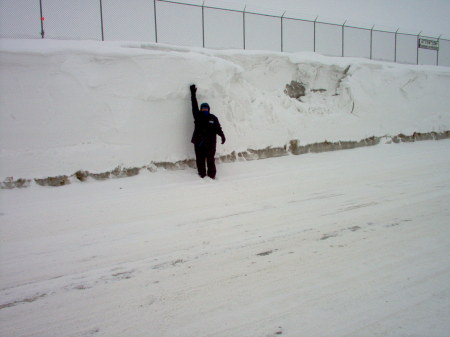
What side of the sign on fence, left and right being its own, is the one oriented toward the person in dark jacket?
front

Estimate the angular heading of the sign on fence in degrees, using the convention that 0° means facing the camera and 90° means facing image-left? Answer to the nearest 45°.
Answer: approximately 0°
